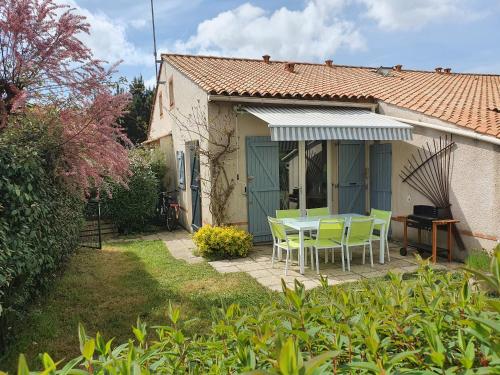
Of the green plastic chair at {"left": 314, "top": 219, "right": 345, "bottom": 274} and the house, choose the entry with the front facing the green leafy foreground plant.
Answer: the house

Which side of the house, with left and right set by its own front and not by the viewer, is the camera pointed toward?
front

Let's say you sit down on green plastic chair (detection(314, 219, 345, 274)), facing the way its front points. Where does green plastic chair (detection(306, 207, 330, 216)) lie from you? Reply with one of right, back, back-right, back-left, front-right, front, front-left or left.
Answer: front

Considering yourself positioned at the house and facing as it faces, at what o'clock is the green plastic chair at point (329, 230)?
The green plastic chair is roughly at 12 o'clock from the house.

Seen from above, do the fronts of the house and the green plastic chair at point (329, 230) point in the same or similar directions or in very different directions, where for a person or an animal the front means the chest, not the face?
very different directions

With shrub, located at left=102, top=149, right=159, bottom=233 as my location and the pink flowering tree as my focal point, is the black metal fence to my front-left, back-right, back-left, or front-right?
front-left

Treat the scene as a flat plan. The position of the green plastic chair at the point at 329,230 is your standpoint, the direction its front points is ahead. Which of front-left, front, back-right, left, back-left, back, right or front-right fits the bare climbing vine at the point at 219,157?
front-left

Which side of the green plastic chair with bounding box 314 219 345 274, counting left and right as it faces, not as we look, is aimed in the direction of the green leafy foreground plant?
back

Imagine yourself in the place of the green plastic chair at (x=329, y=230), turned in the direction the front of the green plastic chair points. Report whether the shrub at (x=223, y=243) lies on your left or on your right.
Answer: on your left

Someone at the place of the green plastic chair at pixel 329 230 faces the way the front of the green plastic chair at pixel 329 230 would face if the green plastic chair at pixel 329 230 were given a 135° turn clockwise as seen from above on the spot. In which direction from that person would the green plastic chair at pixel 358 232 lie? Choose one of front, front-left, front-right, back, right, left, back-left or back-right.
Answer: left

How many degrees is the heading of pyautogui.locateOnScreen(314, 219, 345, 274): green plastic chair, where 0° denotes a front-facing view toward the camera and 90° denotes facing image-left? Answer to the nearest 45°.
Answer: approximately 180°

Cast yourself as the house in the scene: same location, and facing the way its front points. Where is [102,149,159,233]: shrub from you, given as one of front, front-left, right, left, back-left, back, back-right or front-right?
right

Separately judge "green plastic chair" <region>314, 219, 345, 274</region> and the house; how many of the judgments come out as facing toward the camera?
1

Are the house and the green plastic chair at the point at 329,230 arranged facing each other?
yes

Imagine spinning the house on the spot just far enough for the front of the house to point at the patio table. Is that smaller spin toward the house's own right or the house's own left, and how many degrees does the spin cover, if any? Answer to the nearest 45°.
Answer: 0° — it already faces it

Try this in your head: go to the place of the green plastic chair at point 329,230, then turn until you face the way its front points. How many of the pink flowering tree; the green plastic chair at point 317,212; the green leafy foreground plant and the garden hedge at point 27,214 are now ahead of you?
1

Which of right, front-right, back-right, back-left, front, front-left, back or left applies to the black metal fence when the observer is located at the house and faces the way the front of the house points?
right

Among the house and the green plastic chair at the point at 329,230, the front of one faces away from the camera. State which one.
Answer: the green plastic chair
